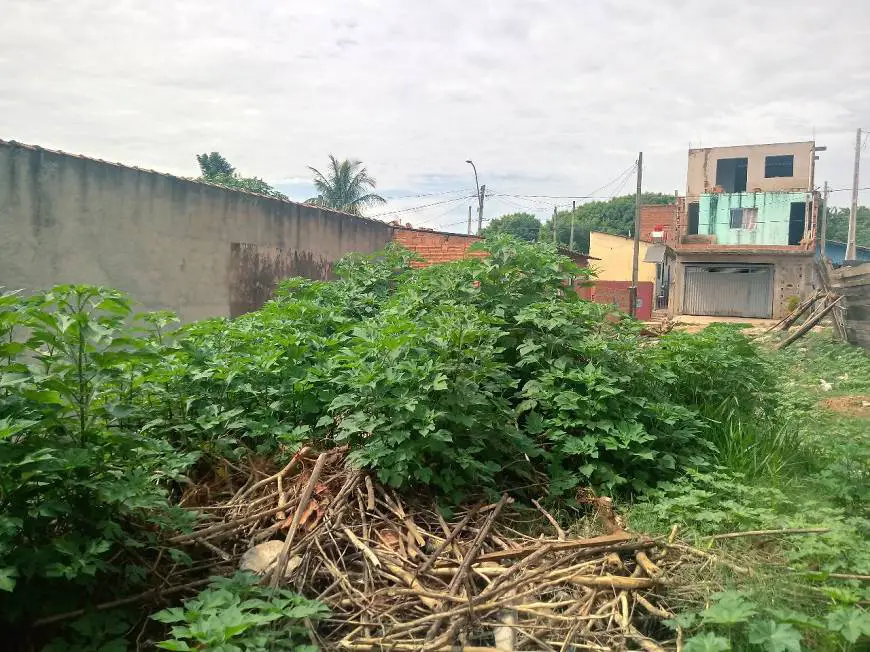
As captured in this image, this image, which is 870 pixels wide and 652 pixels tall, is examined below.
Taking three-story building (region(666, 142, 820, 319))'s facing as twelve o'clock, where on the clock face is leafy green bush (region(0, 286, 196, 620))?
The leafy green bush is roughly at 12 o'clock from the three-story building.

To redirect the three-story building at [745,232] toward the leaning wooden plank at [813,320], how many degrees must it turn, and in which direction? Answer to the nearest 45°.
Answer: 0° — it already faces it

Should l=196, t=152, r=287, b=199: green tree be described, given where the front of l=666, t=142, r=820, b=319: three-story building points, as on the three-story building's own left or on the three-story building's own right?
on the three-story building's own right

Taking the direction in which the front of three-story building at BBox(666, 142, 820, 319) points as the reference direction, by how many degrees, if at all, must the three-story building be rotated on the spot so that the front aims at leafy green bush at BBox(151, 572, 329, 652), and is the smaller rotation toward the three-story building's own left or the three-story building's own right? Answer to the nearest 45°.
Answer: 0° — it already faces it

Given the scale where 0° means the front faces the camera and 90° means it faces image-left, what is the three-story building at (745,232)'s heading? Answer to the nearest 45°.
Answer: approximately 0°

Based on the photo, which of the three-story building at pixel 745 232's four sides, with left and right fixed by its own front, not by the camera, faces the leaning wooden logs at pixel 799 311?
front

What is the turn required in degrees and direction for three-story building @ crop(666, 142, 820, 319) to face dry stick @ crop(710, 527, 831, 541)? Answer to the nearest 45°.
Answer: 0° — it already faces it

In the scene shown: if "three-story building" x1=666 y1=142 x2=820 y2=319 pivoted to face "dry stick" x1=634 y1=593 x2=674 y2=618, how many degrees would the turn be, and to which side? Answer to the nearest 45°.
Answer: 0° — it already faces it

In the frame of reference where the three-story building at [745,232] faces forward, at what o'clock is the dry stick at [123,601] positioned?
The dry stick is roughly at 12 o'clock from the three-story building.

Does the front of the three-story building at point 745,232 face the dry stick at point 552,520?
yes

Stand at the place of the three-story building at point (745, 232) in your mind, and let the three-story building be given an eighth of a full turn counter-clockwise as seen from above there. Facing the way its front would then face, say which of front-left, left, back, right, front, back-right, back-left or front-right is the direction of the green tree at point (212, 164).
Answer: right
